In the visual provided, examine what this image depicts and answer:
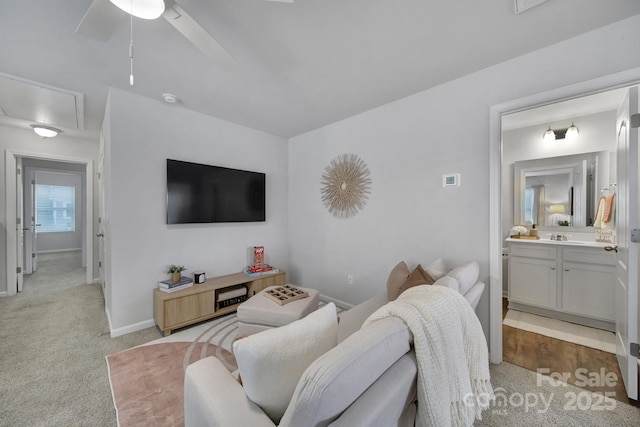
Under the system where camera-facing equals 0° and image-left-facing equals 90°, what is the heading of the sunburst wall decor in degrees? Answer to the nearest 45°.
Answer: approximately 45°

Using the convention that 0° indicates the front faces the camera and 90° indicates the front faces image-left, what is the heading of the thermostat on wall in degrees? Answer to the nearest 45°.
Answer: approximately 0°

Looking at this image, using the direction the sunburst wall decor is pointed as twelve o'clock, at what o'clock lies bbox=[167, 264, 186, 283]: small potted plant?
The small potted plant is roughly at 1 o'clock from the sunburst wall decor.

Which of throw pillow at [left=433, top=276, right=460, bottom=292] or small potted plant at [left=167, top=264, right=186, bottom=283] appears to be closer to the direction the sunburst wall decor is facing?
the small potted plant

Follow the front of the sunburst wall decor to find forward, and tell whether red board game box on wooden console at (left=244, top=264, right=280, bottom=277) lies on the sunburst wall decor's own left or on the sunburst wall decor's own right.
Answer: on the sunburst wall decor's own right

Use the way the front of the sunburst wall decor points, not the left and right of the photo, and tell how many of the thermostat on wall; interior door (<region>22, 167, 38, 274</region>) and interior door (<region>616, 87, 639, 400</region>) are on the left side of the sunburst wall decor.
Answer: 2

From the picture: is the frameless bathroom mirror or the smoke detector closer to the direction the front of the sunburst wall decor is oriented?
the smoke detector

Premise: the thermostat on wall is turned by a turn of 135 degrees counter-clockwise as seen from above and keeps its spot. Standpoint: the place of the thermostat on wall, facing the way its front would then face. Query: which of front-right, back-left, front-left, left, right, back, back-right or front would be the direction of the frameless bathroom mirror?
front

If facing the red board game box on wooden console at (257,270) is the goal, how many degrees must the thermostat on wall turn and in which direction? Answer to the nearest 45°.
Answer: approximately 90° to its right

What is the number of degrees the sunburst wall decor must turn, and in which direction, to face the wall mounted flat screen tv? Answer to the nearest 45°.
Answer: approximately 45° to its right

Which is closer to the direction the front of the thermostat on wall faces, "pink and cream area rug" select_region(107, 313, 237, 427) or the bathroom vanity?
the pink and cream area rug

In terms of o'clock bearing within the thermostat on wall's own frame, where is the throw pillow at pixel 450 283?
The throw pillow is roughly at 12 o'clock from the thermostat on wall.

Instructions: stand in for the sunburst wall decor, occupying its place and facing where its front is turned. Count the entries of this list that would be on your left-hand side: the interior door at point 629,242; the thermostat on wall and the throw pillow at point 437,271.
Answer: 3

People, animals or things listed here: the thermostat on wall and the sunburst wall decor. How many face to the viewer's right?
0

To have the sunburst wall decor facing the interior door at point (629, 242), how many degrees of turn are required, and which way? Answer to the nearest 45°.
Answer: approximately 90° to its left

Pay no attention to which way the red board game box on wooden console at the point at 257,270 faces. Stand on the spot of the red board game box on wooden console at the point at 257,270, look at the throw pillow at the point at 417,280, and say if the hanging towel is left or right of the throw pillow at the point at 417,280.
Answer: left

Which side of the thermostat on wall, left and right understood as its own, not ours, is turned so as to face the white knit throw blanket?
front
